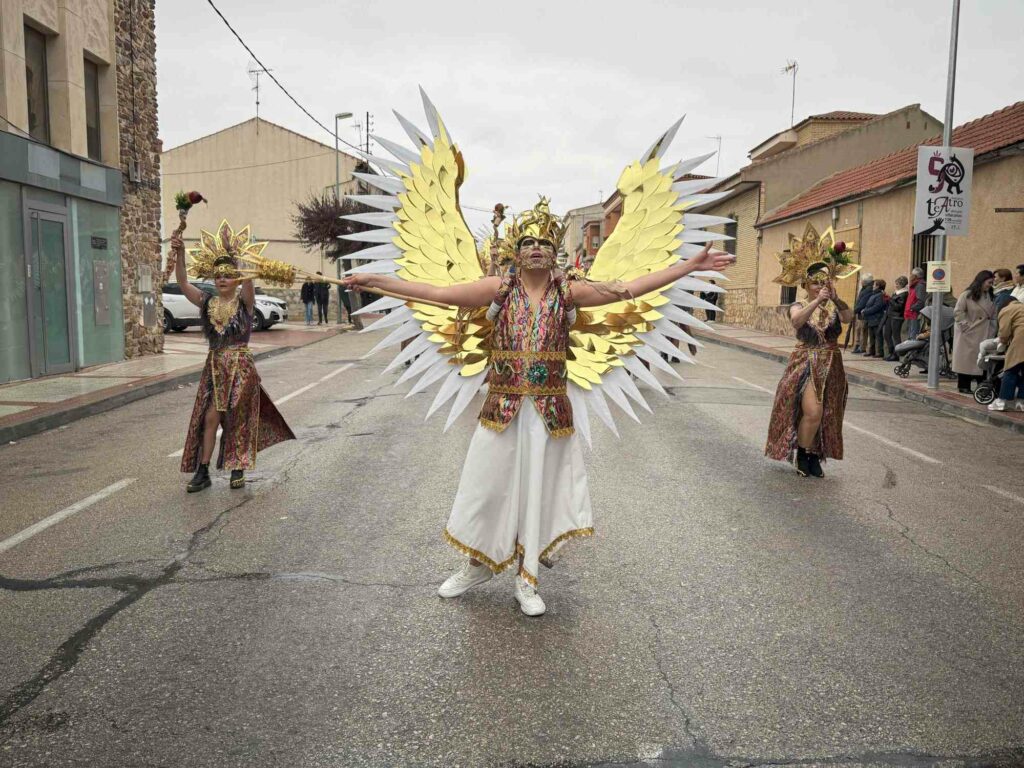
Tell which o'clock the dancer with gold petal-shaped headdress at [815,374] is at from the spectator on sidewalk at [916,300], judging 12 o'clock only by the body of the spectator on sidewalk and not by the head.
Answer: The dancer with gold petal-shaped headdress is roughly at 9 o'clock from the spectator on sidewalk.

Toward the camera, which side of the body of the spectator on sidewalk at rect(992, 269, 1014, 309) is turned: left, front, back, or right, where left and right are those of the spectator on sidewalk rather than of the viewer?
left

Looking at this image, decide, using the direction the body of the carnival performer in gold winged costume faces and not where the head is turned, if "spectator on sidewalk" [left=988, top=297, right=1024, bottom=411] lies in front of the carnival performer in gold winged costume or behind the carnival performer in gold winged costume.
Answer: behind

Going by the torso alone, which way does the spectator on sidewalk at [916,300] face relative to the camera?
to the viewer's left

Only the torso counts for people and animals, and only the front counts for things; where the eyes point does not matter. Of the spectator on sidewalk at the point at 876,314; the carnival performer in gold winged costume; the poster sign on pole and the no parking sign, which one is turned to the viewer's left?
the spectator on sidewalk

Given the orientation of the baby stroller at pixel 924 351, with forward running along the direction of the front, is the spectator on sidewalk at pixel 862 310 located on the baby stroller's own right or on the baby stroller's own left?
on the baby stroller's own right

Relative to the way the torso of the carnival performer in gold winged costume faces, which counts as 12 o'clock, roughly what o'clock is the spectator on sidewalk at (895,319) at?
The spectator on sidewalk is roughly at 7 o'clock from the carnival performer in gold winged costume.

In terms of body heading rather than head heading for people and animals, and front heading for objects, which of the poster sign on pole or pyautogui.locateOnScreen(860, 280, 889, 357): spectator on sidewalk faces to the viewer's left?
the spectator on sidewalk

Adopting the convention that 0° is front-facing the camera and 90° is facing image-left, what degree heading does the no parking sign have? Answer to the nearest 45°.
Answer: approximately 0°

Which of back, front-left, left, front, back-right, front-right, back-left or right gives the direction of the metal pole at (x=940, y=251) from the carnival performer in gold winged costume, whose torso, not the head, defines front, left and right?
back-left

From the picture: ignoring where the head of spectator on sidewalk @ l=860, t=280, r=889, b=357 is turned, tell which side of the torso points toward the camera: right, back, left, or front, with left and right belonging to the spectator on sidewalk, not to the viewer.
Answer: left
